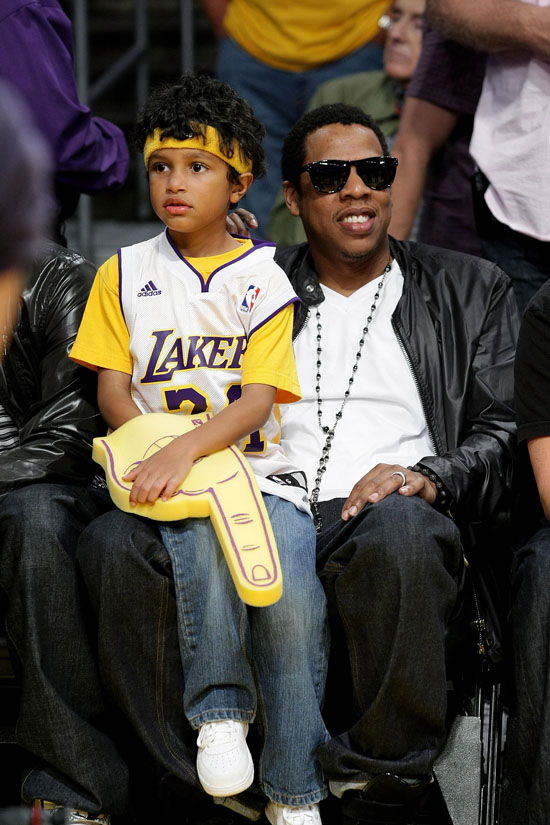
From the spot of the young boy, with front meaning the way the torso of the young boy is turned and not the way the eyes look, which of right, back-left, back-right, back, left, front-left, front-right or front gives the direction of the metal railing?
back

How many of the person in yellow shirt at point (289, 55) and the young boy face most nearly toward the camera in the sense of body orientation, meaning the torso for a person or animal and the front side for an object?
2

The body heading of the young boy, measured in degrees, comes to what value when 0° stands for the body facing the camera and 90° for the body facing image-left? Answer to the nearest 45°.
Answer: approximately 0°

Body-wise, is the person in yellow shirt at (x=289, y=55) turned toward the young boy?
yes

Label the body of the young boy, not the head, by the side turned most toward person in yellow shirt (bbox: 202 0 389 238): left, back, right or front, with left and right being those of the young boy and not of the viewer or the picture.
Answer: back

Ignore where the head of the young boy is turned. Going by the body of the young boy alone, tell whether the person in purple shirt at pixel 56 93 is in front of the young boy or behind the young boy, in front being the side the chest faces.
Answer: behind

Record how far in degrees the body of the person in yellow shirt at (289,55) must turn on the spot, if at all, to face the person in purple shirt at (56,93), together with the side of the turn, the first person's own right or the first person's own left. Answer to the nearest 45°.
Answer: approximately 45° to the first person's own right

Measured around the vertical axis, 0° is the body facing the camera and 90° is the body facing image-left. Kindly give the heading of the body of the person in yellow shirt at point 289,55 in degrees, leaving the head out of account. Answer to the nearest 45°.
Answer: approximately 0°

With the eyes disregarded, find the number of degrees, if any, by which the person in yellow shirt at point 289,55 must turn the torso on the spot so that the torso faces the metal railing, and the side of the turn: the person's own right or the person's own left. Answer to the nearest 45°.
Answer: approximately 135° to the person's own right
